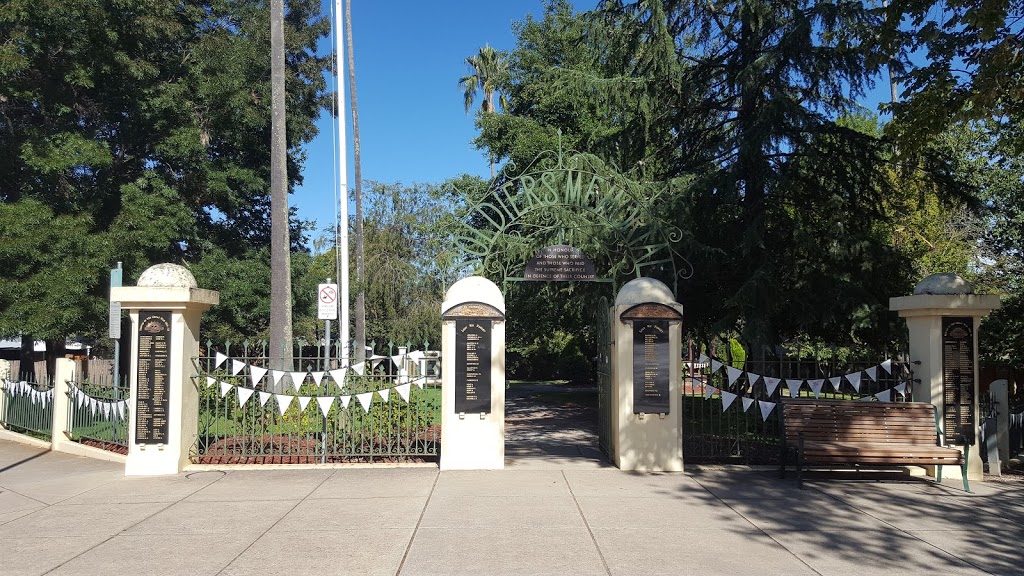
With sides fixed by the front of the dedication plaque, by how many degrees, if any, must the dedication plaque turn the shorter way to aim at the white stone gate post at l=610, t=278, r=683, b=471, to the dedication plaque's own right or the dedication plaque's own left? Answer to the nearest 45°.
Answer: approximately 45° to the dedication plaque's own left

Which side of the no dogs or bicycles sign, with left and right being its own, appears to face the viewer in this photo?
front

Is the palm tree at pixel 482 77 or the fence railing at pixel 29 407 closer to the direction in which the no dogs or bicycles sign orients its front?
the fence railing

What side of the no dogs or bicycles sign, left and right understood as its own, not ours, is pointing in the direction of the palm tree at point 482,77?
back

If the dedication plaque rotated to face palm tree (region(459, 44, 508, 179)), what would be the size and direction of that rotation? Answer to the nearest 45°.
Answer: approximately 180°

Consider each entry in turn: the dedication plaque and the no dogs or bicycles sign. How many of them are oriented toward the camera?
2

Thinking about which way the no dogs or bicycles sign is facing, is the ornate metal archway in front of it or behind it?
in front

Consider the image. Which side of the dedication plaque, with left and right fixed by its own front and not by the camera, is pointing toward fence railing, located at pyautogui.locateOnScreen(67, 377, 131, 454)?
right

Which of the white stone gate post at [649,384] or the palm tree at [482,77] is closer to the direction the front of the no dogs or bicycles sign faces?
the white stone gate post

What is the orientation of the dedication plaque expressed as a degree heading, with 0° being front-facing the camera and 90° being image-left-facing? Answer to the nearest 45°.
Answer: approximately 0°

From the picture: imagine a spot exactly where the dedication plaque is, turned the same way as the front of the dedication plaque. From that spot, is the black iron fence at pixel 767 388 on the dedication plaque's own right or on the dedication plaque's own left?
on the dedication plaque's own left
